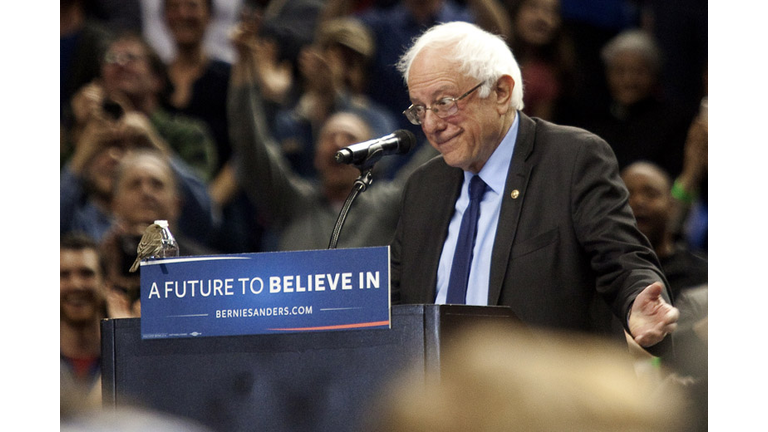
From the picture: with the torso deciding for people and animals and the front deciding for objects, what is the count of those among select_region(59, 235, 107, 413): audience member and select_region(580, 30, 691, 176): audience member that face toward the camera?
2

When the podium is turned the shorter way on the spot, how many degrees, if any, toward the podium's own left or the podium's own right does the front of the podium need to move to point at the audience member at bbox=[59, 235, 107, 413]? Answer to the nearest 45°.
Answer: approximately 135° to the podium's own right

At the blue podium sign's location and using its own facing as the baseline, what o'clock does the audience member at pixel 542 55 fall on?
The audience member is roughly at 7 o'clock from the blue podium sign.

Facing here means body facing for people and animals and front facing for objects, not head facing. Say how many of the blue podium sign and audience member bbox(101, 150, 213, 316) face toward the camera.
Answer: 2

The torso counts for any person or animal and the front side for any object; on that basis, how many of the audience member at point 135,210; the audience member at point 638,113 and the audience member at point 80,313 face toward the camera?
3

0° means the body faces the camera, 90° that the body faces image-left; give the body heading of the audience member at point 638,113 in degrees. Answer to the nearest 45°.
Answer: approximately 0°
